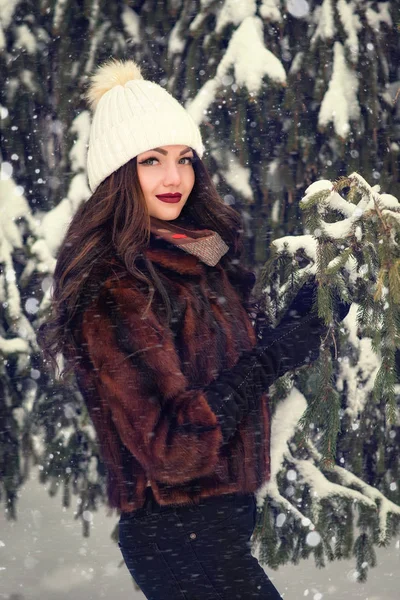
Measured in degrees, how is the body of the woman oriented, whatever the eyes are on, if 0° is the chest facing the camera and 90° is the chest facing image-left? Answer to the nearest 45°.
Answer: approximately 315°

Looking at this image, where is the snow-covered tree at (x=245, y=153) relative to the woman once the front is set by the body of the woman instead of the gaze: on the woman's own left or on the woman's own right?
on the woman's own left
